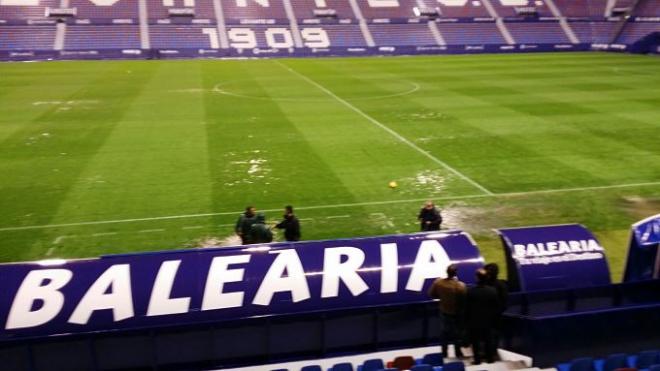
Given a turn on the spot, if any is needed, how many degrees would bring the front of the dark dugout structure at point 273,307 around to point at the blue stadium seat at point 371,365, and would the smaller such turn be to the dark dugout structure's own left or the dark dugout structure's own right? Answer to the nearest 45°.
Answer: approximately 135° to the dark dugout structure's own right

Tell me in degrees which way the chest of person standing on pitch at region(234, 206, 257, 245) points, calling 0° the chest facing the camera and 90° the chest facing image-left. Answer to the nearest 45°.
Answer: approximately 270°

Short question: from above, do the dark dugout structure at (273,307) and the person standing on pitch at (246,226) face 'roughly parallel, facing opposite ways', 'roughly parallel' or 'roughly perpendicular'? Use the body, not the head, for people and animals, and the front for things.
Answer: roughly perpendicular

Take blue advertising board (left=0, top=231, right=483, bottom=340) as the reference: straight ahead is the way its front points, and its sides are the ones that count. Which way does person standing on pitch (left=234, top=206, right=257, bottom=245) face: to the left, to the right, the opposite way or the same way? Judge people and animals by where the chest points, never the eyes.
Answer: to the left

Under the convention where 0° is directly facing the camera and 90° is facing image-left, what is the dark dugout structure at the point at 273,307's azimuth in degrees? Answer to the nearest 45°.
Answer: approximately 180°

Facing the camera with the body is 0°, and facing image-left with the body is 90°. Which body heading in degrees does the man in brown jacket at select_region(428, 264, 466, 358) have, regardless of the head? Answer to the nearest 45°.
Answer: approximately 180°

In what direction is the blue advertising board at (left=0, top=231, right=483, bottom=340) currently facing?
toward the camera
